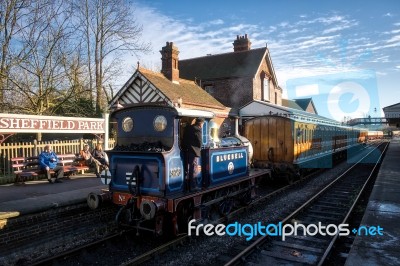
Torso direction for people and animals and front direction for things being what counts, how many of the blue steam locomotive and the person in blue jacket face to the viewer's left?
0

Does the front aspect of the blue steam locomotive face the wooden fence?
no

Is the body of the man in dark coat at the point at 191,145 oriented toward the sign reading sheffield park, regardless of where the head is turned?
no

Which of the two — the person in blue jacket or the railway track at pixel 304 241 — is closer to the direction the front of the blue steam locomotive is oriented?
the railway track

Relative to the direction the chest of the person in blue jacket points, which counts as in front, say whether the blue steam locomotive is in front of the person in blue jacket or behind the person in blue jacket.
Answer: in front

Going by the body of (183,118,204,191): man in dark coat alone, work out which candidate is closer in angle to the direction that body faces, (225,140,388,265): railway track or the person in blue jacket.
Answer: the railway track

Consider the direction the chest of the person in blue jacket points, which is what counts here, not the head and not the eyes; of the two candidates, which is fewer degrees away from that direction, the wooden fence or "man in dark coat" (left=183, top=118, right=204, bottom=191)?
the man in dark coat

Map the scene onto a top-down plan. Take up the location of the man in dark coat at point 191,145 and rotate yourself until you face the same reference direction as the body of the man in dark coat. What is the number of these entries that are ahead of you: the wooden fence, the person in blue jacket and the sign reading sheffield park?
0
